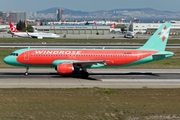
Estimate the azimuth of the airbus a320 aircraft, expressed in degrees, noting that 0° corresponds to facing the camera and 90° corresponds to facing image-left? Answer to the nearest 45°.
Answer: approximately 90°
